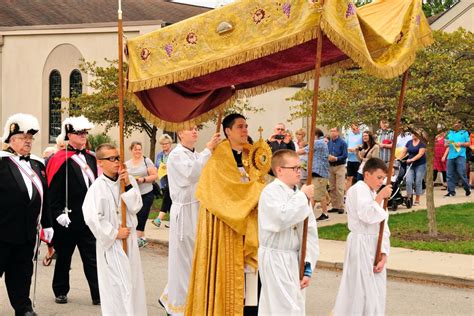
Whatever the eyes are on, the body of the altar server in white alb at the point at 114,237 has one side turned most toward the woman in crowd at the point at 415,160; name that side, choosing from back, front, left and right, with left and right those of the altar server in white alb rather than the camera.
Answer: left

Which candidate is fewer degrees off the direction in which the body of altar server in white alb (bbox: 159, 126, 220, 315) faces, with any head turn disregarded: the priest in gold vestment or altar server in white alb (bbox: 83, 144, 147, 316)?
the priest in gold vestment

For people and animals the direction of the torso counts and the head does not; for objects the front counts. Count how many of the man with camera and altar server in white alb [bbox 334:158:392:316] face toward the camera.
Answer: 1

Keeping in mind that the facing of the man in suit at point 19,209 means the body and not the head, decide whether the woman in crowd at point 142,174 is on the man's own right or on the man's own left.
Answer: on the man's own left

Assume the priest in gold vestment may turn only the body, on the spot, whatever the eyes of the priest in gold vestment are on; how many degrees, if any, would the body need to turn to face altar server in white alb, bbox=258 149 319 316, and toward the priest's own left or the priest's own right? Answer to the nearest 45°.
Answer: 0° — they already face them

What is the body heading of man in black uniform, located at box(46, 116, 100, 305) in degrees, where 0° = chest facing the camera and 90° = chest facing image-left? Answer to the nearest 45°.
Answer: approximately 315°

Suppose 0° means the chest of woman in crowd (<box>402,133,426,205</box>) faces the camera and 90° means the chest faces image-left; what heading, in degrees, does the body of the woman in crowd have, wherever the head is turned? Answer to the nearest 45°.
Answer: approximately 45°
